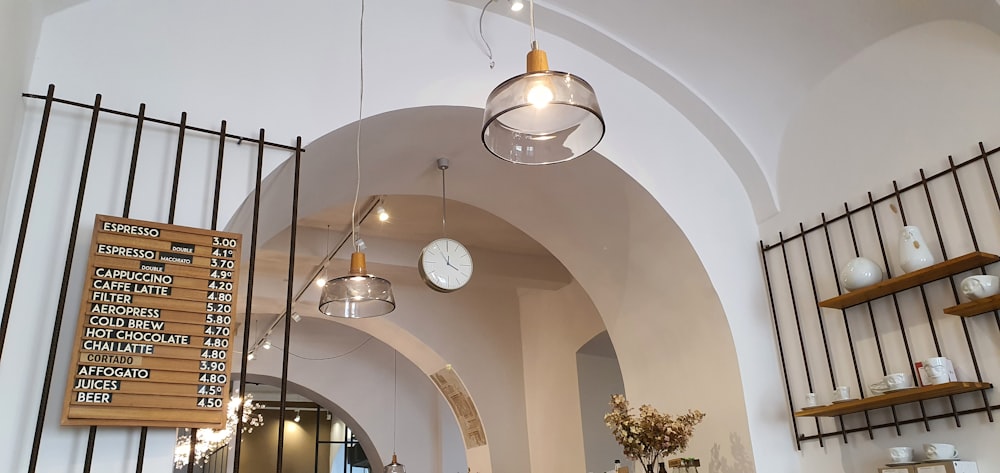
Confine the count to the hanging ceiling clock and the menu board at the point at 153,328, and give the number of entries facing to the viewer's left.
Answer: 0

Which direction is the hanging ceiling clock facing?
toward the camera

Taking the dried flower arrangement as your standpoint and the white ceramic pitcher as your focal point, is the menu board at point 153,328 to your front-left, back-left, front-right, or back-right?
back-right

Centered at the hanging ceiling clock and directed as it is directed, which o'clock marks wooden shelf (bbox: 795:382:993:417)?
The wooden shelf is roughly at 10 o'clock from the hanging ceiling clock.

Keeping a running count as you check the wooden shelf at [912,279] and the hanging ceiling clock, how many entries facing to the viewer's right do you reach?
0

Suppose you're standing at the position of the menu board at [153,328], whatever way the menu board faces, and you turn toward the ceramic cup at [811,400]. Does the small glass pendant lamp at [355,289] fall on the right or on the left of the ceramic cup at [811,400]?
left

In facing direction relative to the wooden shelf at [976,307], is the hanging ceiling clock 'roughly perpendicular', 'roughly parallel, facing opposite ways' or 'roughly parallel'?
roughly perpendicular

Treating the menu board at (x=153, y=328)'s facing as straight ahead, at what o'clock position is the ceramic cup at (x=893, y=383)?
The ceramic cup is roughly at 11 o'clock from the menu board.

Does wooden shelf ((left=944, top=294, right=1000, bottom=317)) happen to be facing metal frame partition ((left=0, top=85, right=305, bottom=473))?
yes

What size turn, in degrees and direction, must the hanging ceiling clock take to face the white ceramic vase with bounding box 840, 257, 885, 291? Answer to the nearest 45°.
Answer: approximately 45° to its left

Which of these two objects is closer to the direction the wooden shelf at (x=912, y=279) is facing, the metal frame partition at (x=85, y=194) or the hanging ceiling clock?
the metal frame partition
